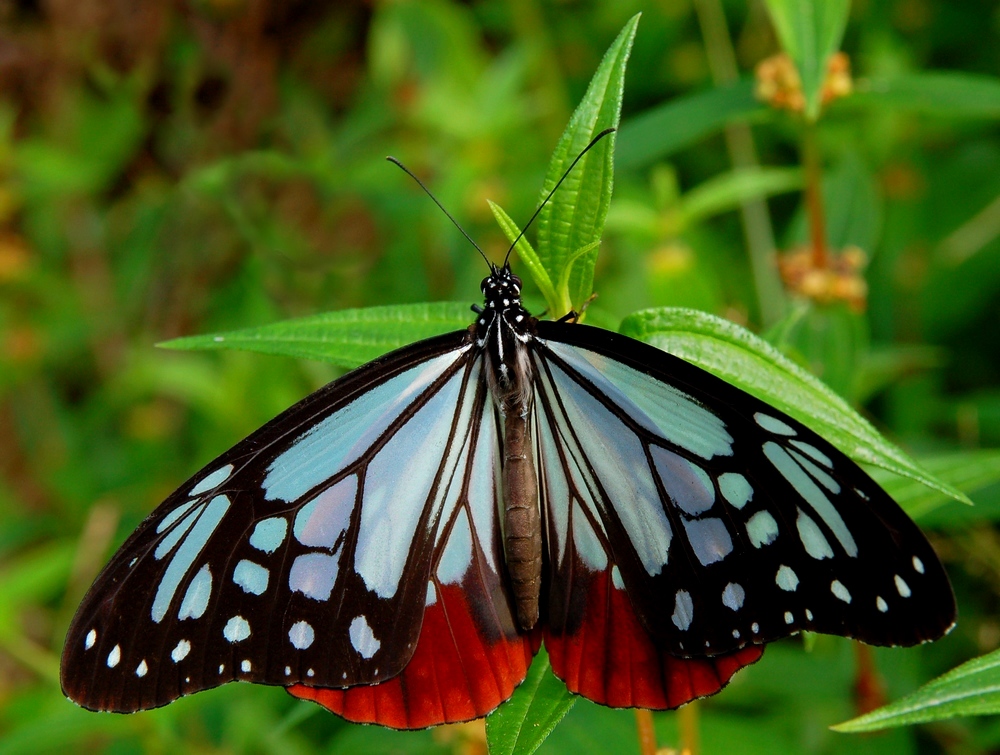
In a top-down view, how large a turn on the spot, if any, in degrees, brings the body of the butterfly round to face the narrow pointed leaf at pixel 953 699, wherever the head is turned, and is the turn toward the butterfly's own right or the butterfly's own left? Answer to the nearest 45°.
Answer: approximately 90° to the butterfly's own right

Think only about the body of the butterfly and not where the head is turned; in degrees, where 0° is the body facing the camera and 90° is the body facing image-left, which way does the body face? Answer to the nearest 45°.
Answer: approximately 180°
